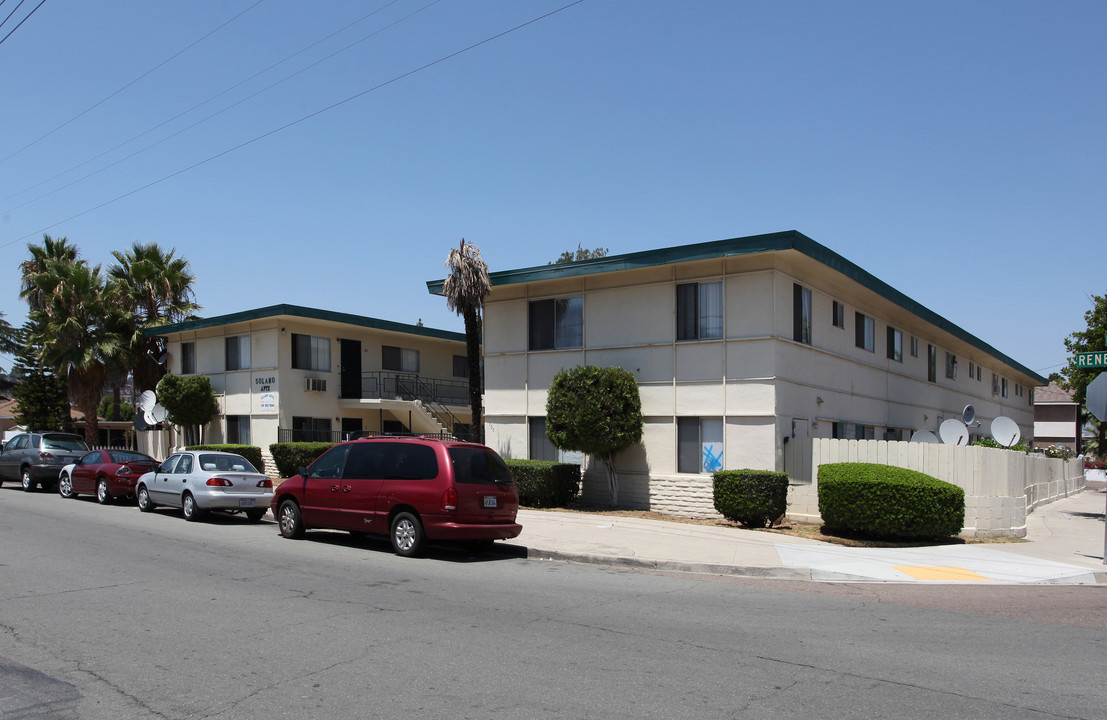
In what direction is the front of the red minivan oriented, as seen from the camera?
facing away from the viewer and to the left of the viewer

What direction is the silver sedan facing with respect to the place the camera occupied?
facing away from the viewer and to the left of the viewer

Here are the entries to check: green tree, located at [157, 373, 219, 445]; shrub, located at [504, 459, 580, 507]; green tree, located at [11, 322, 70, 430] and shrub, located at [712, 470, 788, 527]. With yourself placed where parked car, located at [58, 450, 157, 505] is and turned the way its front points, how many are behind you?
2

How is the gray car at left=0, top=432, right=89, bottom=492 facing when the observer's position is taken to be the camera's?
facing away from the viewer and to the left of the viewer

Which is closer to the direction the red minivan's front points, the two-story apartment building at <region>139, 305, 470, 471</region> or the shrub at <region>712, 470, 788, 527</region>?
the two-story apartment building

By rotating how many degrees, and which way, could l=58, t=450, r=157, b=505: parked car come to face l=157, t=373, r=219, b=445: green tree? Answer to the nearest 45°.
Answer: approximately 45° to its right
